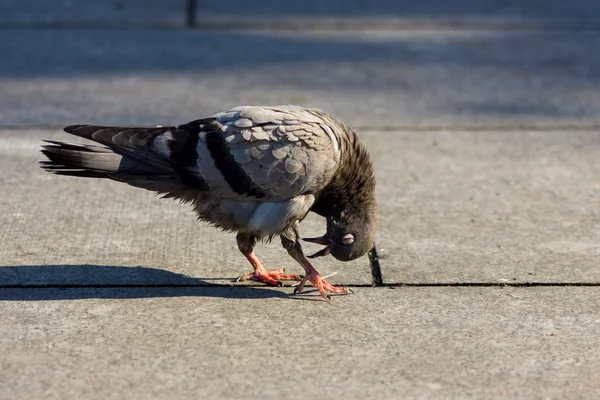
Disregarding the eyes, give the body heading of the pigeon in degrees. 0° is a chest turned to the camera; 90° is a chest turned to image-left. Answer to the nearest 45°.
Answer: approximately 270°
